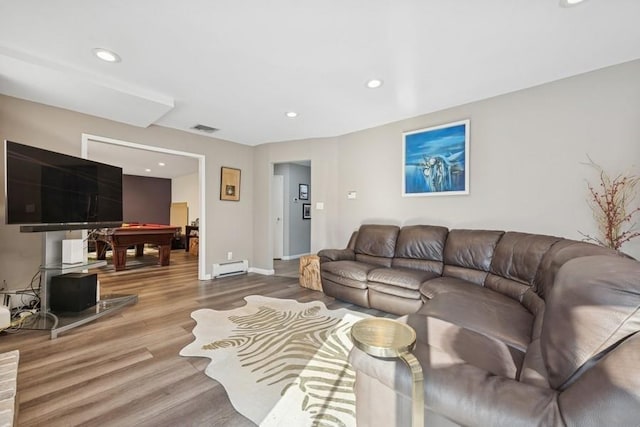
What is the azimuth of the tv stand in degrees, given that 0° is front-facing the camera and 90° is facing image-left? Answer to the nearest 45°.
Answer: approximately 315°

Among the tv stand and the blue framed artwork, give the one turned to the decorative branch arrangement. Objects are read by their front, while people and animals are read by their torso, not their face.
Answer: the tv stand

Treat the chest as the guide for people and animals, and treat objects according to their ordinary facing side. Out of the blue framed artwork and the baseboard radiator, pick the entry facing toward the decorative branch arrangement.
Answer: the baseboard radiator

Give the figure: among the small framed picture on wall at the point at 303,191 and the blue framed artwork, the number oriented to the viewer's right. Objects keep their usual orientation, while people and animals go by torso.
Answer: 0

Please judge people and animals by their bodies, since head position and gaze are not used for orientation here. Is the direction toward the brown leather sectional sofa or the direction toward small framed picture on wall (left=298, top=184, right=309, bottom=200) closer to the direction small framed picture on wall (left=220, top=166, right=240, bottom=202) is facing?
the brown leather sectional sofa

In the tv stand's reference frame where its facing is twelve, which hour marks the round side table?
The round side table is roughly at 1 o'clock from the tv stand.

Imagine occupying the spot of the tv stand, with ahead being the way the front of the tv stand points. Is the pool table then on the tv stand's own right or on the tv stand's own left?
on the tv stand's own left

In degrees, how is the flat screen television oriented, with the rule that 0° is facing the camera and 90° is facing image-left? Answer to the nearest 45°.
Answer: approximately 315°

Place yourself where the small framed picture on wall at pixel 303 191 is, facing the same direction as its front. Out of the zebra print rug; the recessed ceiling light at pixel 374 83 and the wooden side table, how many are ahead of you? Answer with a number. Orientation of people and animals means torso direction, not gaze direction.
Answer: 3

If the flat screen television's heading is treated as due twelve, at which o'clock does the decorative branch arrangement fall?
The decorative branch arrangement is roughly at 12 o'clock from the flat screen television.

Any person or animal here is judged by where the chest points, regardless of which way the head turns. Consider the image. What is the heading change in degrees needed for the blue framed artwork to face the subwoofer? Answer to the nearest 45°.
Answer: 0° — it already faces it

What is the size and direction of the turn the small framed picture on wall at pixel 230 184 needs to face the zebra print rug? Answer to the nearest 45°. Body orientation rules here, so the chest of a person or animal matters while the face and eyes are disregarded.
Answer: approximately 45° to its right

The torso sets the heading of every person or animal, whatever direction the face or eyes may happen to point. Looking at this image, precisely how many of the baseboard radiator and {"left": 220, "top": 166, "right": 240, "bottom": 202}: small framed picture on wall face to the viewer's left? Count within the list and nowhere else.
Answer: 0

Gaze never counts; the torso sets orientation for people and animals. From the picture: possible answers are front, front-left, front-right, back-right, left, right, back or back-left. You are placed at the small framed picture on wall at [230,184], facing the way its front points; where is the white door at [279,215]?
left

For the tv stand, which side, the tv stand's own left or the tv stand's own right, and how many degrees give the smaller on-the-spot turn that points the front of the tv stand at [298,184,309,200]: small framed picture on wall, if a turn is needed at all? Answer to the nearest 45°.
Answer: approximately 45° to the tv stand's own left
